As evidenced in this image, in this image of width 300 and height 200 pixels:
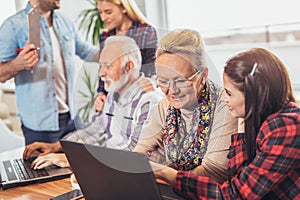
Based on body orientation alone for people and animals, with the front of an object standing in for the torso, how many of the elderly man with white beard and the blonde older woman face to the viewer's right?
0

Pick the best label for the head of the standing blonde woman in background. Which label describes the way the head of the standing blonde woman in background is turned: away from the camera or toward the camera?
toward the camera

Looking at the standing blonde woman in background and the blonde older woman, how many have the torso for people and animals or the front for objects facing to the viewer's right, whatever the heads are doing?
0

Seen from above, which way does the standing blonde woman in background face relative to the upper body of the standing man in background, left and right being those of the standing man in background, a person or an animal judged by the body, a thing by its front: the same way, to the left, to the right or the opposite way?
to the right

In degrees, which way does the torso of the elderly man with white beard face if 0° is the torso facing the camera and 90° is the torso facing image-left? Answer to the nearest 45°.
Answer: approximately 45°

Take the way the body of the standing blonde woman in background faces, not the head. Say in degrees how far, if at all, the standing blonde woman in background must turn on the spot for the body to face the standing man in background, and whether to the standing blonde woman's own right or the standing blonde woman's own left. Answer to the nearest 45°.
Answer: approximately 90° to the standing blonde woman's own right

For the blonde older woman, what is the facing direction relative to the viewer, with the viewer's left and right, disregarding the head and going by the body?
facing the viewer and to the left of the viewer

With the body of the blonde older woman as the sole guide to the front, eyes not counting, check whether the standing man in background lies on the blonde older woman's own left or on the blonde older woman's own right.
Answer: on the blonde older woman's own right

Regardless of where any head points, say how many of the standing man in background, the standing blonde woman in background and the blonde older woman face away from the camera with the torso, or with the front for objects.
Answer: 0

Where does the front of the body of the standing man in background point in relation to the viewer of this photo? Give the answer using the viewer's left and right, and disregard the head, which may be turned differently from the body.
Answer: facing the viewer and to the right of the viewer
